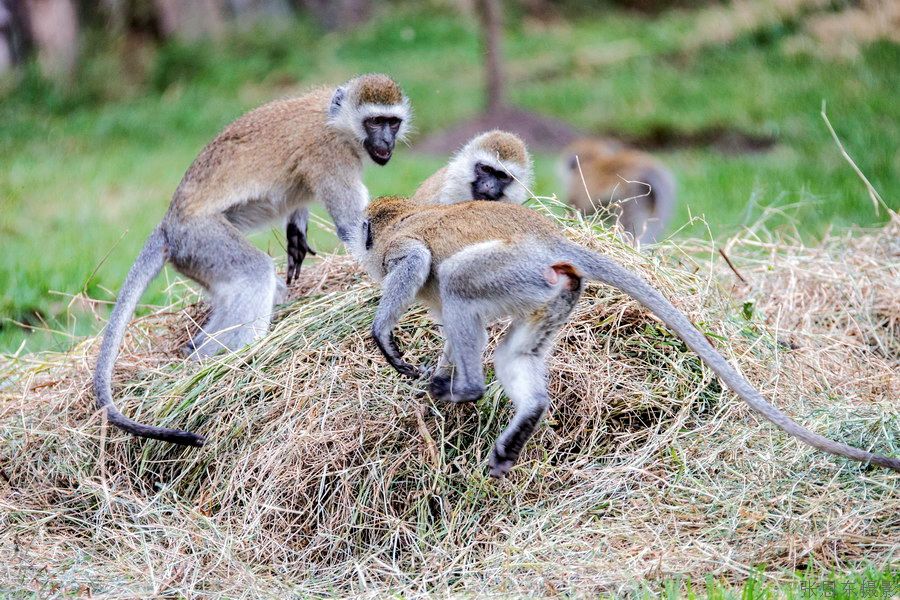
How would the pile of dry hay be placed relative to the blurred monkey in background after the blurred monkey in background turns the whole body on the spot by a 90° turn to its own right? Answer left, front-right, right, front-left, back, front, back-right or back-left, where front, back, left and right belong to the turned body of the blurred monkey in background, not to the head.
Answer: back

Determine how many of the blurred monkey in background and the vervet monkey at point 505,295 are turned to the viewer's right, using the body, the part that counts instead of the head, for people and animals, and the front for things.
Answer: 0

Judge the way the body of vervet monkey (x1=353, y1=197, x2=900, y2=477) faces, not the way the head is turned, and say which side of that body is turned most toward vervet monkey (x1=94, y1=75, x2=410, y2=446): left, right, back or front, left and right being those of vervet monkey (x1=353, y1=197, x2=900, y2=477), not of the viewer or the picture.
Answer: front

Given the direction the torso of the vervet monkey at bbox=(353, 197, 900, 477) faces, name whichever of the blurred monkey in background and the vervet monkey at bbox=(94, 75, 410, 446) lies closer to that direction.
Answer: the vervet monkey

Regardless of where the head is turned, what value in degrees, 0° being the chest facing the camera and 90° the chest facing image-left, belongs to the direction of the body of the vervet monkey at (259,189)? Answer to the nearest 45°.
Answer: approximately 270°

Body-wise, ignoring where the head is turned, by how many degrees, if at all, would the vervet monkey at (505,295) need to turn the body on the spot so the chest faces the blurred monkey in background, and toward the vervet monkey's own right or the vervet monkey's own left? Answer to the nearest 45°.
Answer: approximately 45° to the vervet monkey's own right

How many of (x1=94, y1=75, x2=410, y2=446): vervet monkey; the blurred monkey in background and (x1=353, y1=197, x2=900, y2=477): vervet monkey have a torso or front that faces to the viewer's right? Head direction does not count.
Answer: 1

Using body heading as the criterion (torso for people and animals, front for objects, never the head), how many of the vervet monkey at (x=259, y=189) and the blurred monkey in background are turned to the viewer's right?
1

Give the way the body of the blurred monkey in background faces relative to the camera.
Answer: to the viewer's left

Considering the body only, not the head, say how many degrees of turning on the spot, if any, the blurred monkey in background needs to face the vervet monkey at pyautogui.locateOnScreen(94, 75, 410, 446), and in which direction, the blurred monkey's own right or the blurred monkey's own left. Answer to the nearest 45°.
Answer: approximately 45° to the blurred monkey's own left

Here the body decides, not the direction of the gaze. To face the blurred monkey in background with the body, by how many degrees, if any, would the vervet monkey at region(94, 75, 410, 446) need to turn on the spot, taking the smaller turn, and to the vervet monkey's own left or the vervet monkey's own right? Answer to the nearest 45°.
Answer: approximately 45° to the vervet monkey's own left

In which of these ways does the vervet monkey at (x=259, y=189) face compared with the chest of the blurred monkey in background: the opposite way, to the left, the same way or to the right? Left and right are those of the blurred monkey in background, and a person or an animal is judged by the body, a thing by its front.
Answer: the opposite way

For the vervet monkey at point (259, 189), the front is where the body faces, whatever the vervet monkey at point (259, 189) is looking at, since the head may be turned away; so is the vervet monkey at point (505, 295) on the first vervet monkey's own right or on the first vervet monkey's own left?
on the first vervet monkey's own right

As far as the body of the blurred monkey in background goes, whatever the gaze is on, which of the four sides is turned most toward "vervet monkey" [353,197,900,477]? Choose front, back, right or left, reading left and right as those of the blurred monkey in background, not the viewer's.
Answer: left

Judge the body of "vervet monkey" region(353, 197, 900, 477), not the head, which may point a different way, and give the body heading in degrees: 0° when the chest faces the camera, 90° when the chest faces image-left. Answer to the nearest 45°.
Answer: approximately 135°
